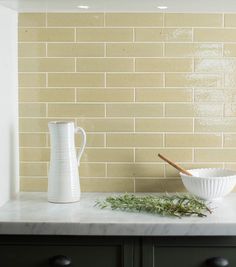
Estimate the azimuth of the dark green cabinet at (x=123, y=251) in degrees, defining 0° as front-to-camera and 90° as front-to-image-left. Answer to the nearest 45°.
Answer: approximately 0°
